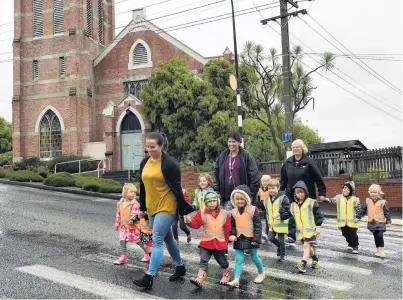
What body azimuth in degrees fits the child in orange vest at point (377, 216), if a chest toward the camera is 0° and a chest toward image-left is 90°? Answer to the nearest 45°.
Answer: approximately 0°

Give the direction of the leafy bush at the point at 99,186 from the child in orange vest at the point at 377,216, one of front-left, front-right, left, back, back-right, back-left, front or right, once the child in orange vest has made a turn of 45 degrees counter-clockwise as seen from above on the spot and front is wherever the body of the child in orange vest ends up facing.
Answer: back

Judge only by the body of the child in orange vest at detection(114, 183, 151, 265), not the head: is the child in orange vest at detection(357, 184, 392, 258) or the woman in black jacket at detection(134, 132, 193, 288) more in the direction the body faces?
the woman in black jacket

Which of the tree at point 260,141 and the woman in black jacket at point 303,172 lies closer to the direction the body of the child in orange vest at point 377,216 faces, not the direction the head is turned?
the woman in black jacket

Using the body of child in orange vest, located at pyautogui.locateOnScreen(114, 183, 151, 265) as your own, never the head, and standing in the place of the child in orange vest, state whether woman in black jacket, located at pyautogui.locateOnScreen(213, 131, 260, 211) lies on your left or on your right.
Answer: on your left

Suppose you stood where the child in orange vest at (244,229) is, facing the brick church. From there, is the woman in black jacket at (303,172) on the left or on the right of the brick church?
right

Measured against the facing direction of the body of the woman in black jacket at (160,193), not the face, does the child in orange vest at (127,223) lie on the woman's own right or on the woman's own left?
on the woman's own right

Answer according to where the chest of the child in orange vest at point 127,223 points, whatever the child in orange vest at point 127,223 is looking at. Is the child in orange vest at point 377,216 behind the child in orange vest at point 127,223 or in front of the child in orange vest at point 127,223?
behind

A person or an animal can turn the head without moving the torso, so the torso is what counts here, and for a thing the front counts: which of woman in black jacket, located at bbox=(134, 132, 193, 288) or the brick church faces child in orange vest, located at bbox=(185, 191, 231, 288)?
the brick church

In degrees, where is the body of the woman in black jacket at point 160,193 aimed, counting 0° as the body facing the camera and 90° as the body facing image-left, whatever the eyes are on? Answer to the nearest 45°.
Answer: approximately 45°
